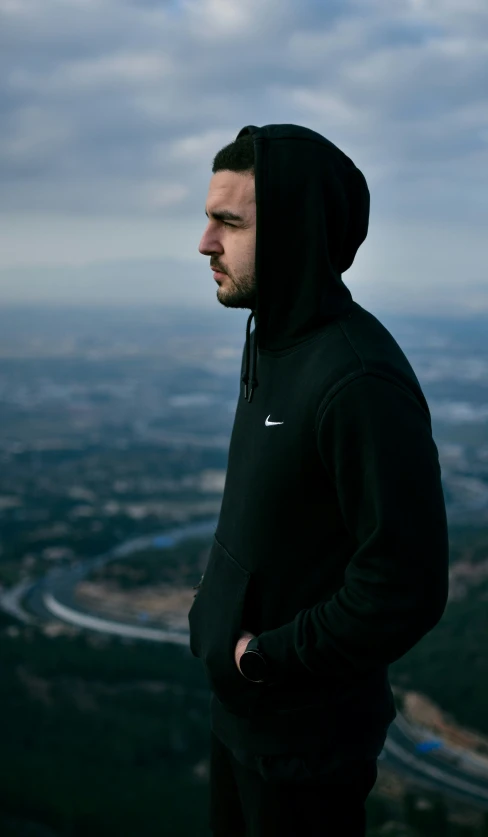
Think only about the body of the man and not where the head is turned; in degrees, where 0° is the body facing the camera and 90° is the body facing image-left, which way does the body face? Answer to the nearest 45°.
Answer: approximately 90°

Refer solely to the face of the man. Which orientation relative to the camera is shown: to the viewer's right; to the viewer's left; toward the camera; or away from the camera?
to the viewer's left
